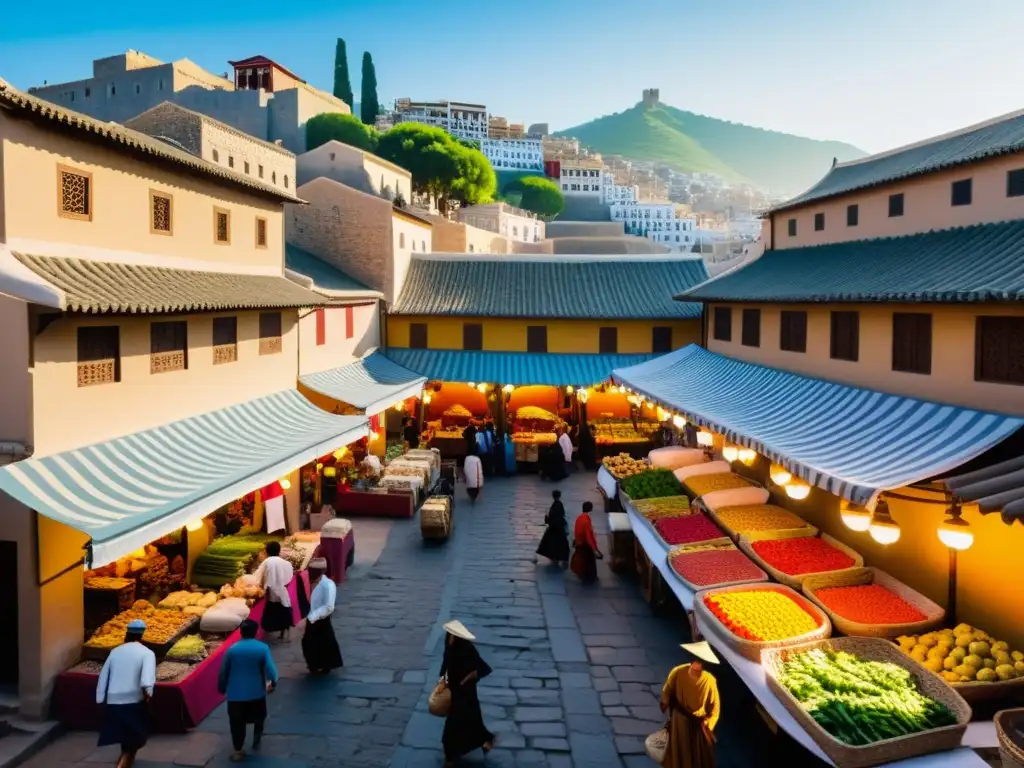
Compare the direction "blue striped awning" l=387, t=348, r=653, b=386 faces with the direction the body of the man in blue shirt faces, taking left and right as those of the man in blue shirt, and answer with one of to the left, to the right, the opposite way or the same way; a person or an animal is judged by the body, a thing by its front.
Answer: the opposite way

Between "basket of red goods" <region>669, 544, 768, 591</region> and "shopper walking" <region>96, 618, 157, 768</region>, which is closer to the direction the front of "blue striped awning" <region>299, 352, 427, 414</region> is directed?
the basket of red goods

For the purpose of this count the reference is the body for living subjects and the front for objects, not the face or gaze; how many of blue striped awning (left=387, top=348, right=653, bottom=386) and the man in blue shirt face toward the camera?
1

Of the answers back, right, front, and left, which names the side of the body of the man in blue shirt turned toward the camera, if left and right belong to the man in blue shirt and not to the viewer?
back

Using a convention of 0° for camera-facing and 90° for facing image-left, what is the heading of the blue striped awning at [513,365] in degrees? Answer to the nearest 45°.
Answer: approximately 0°

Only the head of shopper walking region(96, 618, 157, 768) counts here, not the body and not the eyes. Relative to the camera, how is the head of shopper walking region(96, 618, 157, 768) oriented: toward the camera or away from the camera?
away from the camera

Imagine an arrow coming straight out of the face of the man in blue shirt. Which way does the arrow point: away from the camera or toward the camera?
away from the camera
